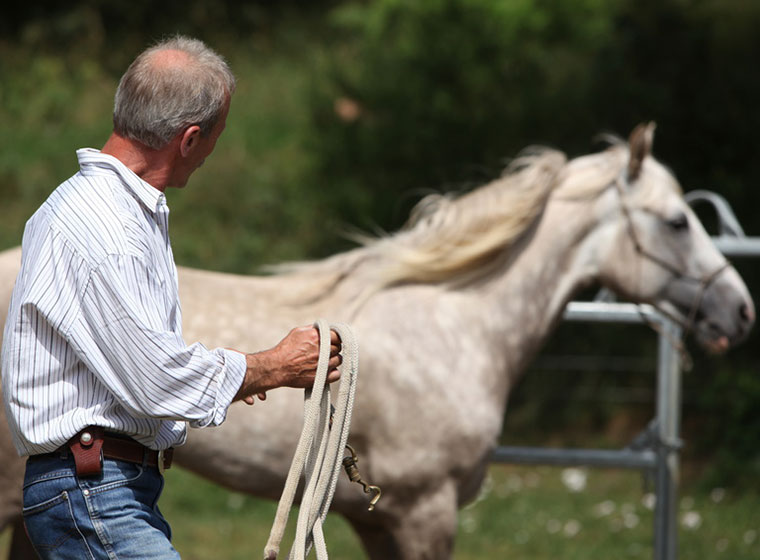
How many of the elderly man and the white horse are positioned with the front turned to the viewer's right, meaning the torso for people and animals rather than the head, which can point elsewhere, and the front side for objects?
2

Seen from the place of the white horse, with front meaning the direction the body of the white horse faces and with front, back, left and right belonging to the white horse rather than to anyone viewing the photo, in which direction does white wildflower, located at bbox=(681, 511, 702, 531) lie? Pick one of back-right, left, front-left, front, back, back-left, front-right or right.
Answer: front-left

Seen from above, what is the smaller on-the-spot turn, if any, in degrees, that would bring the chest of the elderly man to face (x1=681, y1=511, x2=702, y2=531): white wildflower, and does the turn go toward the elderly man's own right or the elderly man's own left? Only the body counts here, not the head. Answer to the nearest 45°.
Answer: approximately 45° to the elderly man's own left

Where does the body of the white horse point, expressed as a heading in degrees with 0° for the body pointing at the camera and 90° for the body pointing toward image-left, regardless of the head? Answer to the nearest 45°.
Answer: approximately 270°

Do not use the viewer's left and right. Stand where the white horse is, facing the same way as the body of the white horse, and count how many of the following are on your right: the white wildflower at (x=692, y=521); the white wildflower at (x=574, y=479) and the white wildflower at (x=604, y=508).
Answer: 0

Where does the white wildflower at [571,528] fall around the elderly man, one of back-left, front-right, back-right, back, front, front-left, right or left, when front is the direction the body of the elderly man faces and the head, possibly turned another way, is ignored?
front-left

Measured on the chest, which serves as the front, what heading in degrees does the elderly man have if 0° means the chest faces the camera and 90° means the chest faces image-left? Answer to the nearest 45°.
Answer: approximately 270°

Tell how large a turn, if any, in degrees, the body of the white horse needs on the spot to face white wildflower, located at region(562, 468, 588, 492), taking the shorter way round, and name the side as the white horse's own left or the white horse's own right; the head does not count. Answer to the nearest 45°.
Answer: approximately 90° to the white horse's own left

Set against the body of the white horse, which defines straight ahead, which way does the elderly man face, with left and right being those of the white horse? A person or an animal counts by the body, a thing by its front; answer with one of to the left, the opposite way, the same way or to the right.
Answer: the same way

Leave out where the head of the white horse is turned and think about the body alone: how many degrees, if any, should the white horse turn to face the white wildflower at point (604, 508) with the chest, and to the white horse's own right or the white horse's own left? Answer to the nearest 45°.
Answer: approximately 45° to the white horse's own left

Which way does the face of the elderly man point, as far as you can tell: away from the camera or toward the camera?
away from the camera
